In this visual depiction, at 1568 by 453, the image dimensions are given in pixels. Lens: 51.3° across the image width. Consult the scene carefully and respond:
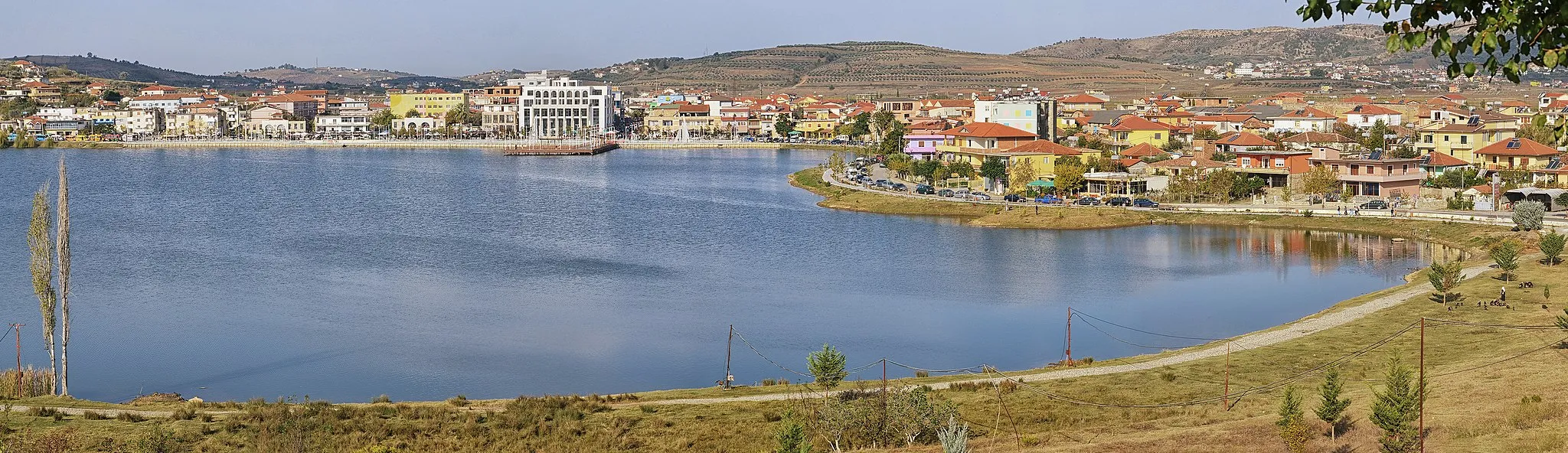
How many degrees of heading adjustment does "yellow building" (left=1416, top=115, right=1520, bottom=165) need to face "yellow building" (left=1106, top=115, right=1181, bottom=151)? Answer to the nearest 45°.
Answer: approximately 90° to its right

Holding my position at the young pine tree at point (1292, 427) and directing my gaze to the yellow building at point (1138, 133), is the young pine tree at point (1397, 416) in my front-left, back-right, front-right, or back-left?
back-right

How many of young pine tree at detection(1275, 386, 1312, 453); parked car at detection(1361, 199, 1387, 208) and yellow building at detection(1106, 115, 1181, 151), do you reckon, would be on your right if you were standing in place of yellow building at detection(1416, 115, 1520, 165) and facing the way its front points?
1

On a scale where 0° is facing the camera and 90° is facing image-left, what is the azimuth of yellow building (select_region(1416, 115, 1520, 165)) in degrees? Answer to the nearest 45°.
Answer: approximately 45°

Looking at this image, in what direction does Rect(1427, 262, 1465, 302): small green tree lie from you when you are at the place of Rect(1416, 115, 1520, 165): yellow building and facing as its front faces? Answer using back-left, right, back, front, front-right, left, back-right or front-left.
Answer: front-left

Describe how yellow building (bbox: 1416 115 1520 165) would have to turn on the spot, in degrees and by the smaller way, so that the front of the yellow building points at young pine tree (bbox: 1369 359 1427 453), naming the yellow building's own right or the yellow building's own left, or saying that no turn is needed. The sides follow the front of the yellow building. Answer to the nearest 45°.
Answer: approximately 45° to the yellow building's own left

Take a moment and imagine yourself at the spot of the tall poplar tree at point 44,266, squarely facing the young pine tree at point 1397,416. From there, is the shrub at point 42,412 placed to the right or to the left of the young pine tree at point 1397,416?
right
